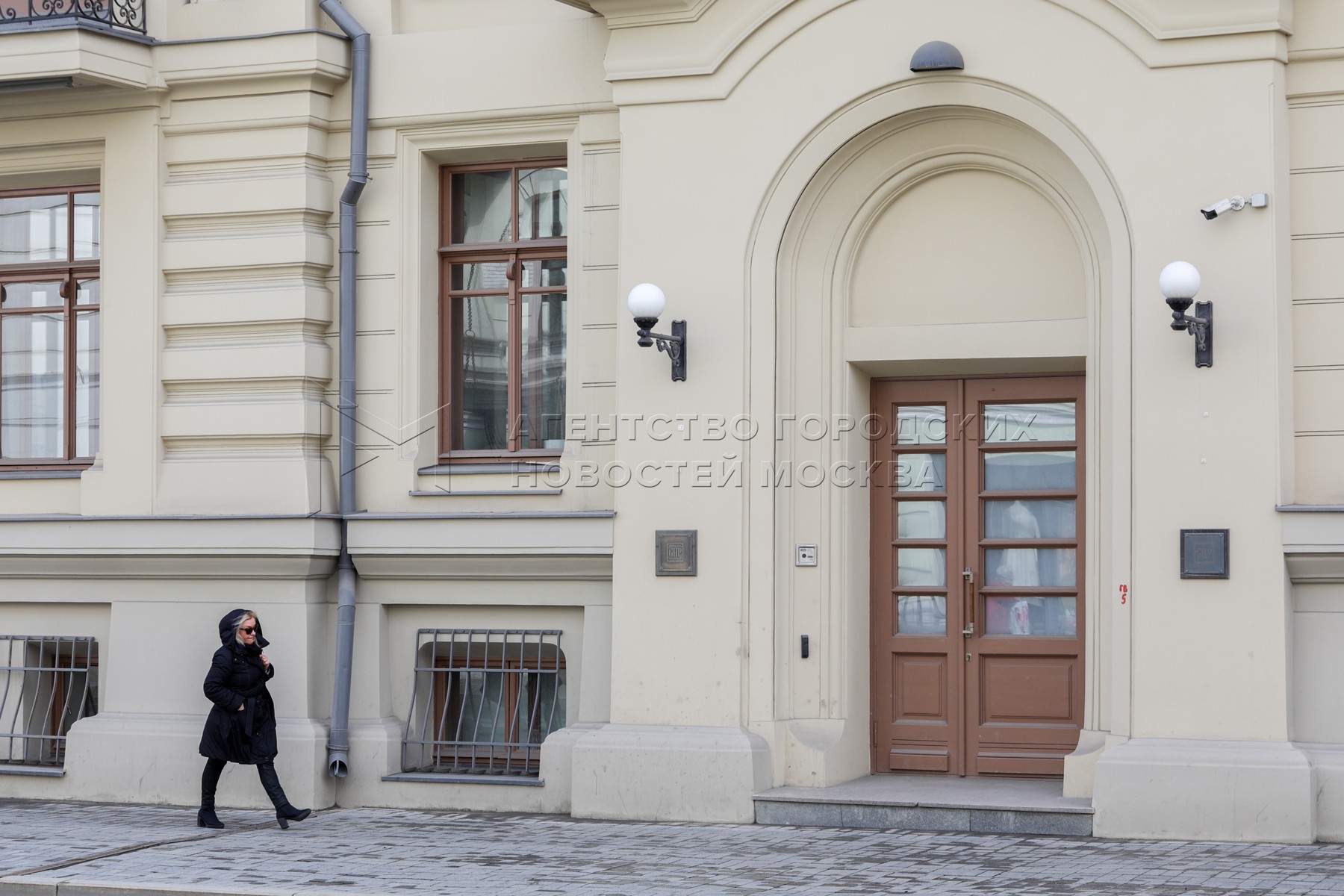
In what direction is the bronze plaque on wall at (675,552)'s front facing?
toward the camera

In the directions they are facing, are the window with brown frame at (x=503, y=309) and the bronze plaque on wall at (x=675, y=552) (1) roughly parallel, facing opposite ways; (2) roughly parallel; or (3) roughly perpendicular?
roughly parallel

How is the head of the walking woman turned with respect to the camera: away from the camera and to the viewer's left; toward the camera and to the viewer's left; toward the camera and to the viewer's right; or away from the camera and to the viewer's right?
toward the camera and to the viewer's right

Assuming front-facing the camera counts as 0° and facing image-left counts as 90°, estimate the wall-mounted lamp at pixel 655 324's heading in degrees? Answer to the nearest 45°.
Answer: approximately 45°

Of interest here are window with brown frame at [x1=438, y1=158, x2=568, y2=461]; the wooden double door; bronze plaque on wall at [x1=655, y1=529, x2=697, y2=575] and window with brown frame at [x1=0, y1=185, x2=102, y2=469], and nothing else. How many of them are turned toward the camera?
4

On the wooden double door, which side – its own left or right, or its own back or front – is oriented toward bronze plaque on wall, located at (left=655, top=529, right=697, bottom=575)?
right

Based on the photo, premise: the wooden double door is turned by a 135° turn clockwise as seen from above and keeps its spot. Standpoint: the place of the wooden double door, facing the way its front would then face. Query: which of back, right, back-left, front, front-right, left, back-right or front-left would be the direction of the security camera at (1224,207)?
back

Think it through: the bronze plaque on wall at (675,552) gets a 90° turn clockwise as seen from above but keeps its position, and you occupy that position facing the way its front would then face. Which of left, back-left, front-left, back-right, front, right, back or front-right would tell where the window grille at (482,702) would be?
front-right

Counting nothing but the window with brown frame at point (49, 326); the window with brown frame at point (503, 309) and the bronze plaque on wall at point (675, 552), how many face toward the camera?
3

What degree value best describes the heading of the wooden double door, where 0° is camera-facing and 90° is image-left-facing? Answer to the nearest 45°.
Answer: approximately 0°

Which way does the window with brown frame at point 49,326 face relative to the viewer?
toward the camera

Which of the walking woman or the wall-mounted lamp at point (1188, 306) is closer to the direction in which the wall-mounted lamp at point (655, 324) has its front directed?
the walking woman

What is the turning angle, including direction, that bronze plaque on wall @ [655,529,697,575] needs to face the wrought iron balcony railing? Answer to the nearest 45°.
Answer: approximately 90° to its right

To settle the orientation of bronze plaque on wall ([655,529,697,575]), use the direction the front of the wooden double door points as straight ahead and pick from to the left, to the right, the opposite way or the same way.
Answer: the same way
